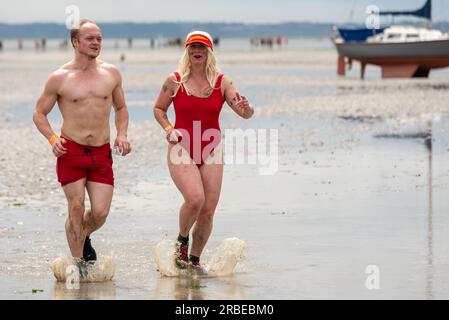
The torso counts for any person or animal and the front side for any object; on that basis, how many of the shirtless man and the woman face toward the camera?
2

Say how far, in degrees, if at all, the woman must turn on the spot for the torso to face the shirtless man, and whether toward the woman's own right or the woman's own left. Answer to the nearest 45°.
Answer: approximately 90° to the woman's own right

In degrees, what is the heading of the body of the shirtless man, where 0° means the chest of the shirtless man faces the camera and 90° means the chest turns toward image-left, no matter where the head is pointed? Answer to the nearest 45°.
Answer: approximately 0°

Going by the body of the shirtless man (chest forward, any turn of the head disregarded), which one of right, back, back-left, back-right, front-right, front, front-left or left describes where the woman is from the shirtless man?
left

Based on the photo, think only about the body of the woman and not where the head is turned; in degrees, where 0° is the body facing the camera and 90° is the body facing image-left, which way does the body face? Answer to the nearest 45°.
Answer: approximately 0°
